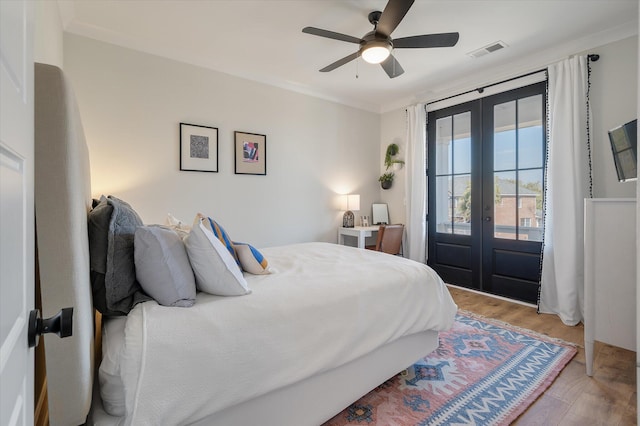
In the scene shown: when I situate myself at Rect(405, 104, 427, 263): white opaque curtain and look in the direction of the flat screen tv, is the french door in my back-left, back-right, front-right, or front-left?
front-left

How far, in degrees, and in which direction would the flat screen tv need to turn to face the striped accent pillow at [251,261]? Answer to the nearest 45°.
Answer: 0° — it already faces it

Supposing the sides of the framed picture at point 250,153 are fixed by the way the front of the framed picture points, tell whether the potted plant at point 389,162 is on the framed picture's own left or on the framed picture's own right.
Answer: on the framed picture's own left

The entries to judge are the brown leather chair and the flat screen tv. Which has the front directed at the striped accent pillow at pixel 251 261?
the flat screen tv

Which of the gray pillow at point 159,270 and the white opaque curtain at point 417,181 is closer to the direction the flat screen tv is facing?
the gray pillow

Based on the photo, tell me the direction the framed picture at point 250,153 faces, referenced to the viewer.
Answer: facing the viewer and to the right of the viewer

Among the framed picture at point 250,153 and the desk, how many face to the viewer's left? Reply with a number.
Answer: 0

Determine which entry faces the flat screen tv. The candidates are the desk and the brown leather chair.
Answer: the desk

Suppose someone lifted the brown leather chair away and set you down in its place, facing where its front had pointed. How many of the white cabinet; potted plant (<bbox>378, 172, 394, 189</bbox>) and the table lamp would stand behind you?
1

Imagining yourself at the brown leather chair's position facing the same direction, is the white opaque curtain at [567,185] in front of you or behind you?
behind

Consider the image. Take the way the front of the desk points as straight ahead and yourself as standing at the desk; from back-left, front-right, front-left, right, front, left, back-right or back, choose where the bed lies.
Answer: front-right

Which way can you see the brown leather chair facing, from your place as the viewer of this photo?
facing away from the viewer and to the left of the viewer

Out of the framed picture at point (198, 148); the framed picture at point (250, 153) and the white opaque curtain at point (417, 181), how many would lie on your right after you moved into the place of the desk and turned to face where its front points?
2

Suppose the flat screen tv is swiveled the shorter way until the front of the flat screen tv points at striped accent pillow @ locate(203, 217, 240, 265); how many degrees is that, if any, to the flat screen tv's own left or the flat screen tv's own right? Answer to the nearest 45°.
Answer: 0° — it already faces it
